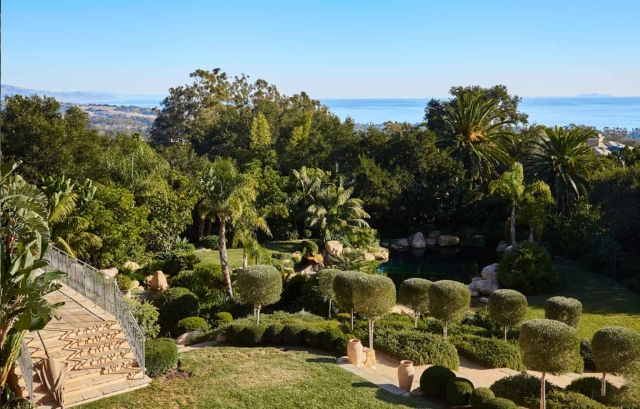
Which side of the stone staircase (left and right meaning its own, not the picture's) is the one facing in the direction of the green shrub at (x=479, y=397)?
front

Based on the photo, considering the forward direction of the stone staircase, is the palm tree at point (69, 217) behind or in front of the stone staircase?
behind

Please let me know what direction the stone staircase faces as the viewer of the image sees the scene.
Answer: facing the viewer and to the right of the viewer

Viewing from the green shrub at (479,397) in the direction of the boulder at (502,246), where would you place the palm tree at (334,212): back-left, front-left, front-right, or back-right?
front-left

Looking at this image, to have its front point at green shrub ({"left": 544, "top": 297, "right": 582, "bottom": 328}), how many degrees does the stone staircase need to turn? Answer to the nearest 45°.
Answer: approximately 45° to its left

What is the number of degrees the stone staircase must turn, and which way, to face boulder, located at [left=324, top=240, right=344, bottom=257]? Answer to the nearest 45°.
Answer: approximately 90° to its left

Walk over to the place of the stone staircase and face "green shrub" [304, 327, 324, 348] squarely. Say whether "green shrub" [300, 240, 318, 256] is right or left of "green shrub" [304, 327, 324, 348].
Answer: left

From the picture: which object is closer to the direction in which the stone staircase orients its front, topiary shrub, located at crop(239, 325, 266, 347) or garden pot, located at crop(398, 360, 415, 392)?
the garden pot

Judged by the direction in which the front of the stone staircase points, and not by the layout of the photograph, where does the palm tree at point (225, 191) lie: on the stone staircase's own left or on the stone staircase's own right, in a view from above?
on the stone staircase's own left

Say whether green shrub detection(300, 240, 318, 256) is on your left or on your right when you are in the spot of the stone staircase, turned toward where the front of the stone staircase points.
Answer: on your left

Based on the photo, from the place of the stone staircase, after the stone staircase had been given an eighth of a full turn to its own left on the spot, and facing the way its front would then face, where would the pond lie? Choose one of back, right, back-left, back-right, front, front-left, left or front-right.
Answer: front-left

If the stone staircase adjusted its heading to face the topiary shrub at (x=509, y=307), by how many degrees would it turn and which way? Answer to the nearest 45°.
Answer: approximately 45° to its left

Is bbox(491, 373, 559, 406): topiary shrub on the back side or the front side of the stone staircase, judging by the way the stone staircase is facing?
on the front side

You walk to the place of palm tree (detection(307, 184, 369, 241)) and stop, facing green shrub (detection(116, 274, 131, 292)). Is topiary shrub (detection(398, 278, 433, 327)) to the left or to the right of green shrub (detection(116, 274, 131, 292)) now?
left
